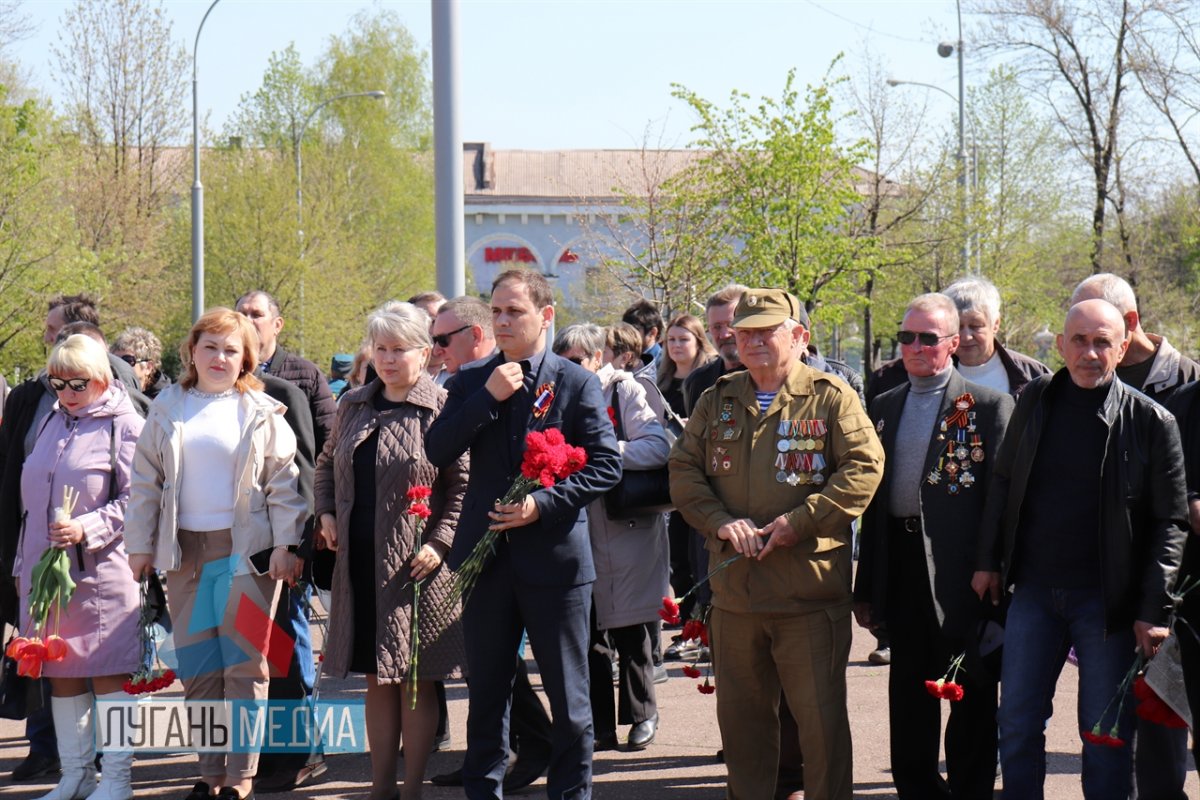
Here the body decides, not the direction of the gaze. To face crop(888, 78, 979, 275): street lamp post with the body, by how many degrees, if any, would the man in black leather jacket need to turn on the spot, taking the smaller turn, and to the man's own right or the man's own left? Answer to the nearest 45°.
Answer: approximately 180°

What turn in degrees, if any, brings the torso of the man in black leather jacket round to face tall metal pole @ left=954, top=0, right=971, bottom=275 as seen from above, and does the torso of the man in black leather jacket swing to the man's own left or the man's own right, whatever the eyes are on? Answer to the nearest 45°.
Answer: approximately 180°

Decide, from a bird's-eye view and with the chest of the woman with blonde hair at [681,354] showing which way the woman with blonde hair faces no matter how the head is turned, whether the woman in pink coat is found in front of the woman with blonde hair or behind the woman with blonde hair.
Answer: in front

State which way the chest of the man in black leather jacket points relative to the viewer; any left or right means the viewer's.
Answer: facing the viewer

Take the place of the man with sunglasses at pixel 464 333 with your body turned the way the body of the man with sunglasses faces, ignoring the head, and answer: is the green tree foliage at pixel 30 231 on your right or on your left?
on your right

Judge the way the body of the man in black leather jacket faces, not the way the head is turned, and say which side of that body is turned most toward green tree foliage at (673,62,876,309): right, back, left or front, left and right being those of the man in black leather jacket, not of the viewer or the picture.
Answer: back

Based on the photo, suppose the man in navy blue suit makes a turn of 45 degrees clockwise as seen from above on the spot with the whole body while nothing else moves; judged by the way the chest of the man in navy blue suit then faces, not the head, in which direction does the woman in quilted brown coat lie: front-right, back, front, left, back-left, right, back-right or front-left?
front-right

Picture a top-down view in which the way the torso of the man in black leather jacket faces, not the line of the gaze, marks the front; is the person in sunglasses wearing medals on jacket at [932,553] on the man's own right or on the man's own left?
on the man's own right

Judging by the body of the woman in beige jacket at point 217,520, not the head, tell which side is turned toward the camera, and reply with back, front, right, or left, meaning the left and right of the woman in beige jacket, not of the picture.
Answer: front

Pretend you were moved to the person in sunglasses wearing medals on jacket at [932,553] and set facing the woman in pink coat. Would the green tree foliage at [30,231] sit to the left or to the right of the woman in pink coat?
right

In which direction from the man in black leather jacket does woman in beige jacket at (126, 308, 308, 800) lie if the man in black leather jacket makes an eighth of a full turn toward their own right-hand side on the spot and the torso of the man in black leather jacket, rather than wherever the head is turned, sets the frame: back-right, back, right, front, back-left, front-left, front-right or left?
front-right

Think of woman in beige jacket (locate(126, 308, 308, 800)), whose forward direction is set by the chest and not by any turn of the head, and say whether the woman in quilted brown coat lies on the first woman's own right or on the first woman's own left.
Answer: on the first woman's own left

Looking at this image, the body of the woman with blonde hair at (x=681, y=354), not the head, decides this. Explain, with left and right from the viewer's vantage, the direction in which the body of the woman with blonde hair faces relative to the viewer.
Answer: facing the viewer and to the left of the viewer

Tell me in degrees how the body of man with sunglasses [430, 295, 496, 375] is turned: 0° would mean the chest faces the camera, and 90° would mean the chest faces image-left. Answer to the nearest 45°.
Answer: approximately 45°
